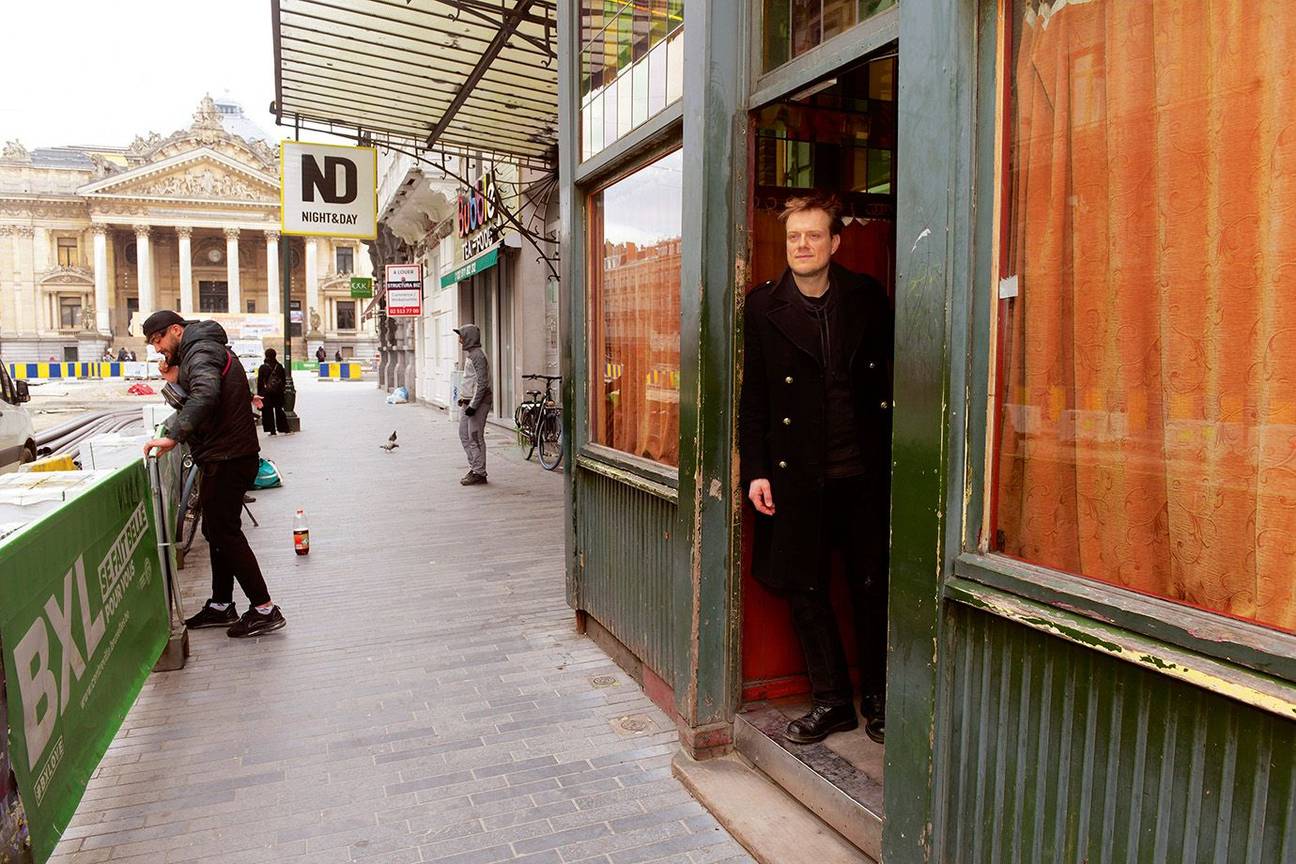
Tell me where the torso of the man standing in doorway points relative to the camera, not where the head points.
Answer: toward the camera

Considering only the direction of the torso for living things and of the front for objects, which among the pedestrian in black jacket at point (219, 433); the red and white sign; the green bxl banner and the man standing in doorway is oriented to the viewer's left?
the pedestrian in black jacket

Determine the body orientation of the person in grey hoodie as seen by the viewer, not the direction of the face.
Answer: to the viewer's left

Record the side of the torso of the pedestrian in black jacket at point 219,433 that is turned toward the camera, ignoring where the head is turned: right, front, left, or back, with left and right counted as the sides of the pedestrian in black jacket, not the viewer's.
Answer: left

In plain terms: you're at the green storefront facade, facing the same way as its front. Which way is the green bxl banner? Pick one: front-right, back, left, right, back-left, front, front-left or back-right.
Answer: front-right

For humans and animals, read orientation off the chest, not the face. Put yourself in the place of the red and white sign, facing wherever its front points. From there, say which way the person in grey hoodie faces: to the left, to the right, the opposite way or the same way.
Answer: to the right

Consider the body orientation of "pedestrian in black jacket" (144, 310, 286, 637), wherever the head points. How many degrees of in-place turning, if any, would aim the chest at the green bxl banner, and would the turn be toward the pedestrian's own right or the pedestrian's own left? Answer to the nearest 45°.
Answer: approximately 90° to the pedestrian's own left

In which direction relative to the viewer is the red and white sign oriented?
toward the camera

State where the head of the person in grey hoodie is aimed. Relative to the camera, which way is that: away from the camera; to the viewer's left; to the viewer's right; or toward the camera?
to the viewer's left

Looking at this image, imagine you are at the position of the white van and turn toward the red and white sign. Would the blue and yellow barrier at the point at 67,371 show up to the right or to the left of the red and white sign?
left

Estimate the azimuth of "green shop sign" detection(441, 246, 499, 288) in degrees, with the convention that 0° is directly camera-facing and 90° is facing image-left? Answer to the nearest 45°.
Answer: approximately 45°

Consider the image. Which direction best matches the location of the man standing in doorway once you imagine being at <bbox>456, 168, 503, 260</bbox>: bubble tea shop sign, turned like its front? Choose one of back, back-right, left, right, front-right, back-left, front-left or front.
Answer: front-left

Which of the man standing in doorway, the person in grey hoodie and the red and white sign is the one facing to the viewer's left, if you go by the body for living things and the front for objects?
the person in grey hoodie

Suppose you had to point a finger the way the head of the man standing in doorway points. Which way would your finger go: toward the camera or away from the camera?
toward the camera
